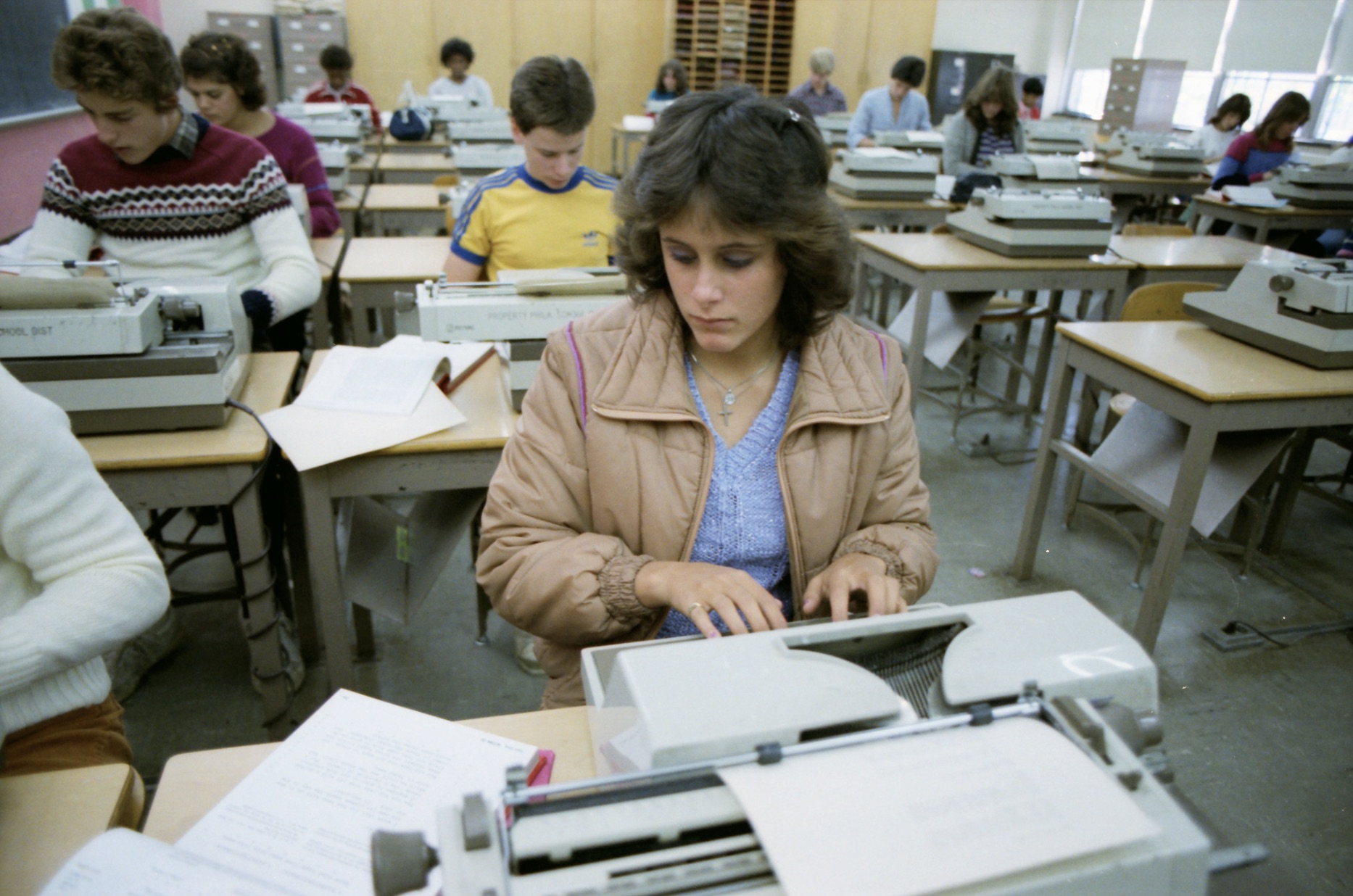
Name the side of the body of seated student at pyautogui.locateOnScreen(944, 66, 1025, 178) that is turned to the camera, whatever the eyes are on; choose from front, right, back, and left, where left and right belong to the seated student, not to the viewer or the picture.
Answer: front

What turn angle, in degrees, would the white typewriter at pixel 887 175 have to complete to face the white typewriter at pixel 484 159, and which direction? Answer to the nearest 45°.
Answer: approximately 135° to its left

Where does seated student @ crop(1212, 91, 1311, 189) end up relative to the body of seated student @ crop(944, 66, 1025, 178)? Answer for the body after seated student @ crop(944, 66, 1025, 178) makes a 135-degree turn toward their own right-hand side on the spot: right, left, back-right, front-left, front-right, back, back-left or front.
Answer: right

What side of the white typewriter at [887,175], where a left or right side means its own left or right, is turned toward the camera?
back

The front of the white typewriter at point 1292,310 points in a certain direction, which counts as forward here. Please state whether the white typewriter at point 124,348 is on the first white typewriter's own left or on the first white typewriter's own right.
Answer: on the first white typewriter's own left

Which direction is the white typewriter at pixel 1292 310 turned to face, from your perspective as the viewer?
facing away from the viewer and to the left of the viewer

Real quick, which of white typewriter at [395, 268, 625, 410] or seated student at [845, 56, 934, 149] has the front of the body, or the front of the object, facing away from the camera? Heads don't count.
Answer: the white typewriter

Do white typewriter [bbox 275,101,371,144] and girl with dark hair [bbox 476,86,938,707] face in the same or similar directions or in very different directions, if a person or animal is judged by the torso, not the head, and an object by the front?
very different directions

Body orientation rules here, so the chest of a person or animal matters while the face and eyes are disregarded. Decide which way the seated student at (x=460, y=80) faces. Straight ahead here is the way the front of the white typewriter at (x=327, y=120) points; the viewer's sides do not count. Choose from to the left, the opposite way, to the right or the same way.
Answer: the opposite way

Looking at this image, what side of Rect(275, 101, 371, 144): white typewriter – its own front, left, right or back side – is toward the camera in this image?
back

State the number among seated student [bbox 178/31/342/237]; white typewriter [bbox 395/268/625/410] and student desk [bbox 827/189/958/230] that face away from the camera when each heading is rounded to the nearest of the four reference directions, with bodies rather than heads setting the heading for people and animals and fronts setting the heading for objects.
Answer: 2

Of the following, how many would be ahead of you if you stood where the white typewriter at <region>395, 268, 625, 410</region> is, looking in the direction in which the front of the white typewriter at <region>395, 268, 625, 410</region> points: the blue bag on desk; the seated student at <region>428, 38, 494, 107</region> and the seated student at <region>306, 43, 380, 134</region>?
3

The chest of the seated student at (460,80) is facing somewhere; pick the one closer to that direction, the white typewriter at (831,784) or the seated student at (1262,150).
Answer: the white typewriter

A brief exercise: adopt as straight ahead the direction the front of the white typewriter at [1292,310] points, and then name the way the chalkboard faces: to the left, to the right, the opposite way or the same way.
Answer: to the right

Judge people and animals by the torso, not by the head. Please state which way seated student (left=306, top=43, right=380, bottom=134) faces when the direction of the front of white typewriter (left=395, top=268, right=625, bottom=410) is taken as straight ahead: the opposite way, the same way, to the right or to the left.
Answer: the opposite way

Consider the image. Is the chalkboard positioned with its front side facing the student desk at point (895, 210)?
yes
